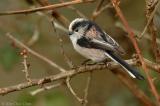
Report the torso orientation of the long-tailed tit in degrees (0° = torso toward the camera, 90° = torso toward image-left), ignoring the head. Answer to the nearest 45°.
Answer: approximately 90°
